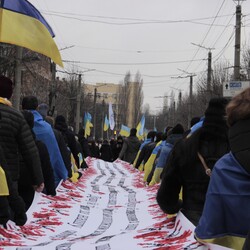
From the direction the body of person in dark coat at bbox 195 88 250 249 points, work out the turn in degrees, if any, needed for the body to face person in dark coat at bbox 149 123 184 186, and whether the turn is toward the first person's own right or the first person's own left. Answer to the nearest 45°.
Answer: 0° — they already face them

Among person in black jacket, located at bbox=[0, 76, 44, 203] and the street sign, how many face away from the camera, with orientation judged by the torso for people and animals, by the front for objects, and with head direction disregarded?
1

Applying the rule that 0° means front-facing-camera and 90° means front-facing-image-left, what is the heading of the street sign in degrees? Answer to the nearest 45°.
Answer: approximately 0°

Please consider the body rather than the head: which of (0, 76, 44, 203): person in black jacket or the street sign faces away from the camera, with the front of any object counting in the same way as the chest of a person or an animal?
the person in black jacket

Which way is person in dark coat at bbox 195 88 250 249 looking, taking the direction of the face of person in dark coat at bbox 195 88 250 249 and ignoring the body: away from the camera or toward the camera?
away from the camera

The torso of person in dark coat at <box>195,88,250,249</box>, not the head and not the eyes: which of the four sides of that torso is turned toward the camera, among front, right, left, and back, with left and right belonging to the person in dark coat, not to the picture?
back

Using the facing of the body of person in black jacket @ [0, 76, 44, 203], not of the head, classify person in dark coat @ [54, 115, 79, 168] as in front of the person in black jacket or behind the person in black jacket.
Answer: in front

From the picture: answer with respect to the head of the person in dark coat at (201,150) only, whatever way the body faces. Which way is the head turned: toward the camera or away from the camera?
away from the camera

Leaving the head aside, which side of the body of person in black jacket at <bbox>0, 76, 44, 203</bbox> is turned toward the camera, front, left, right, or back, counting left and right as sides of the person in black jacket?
back

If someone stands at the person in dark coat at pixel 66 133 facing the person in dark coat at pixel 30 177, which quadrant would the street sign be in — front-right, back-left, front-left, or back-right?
back-left
